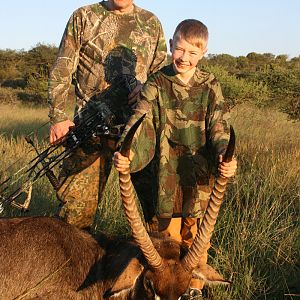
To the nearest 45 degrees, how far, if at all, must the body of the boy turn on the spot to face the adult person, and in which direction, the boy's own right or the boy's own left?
approximately 135° to the boy's own right

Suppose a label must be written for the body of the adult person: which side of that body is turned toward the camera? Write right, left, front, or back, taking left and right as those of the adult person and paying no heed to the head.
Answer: front

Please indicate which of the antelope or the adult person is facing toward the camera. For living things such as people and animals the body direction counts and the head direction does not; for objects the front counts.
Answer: the adult person

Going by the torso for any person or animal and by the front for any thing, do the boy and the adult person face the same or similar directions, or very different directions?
same or similar directions

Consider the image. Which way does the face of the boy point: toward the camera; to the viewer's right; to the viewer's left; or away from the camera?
toward the camera

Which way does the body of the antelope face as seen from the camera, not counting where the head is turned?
to the viewer's right

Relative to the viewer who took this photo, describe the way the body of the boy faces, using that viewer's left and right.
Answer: facing the viewer
